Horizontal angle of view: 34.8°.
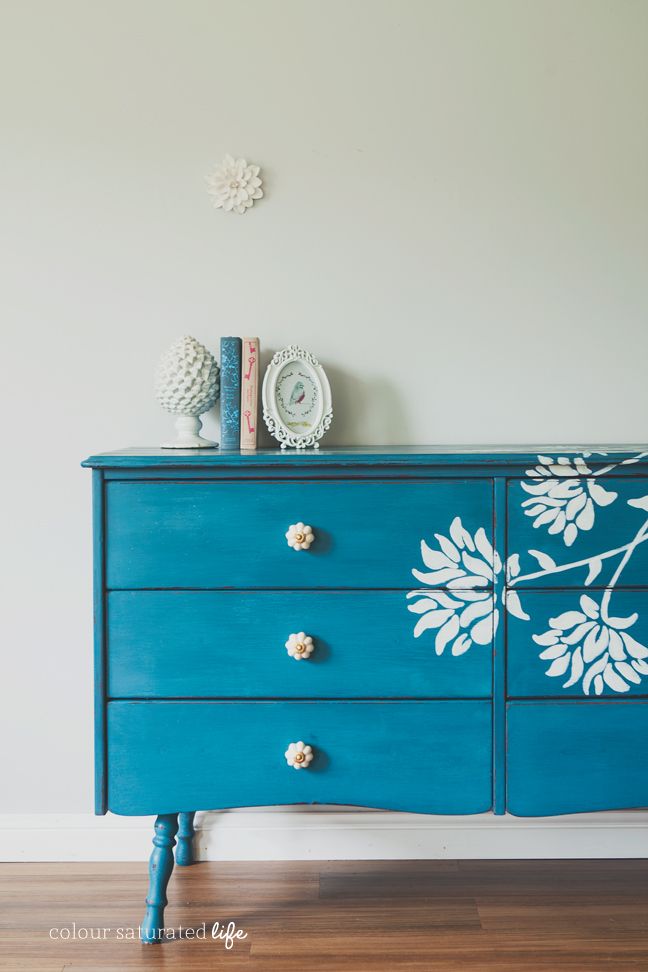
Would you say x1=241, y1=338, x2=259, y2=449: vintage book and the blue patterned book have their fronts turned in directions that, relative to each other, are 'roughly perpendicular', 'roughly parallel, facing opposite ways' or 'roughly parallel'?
roughly parallel

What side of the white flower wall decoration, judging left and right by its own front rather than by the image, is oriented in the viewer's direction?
front

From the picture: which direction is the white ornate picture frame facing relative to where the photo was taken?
toward the camera

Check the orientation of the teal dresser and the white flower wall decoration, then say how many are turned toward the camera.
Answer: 2
